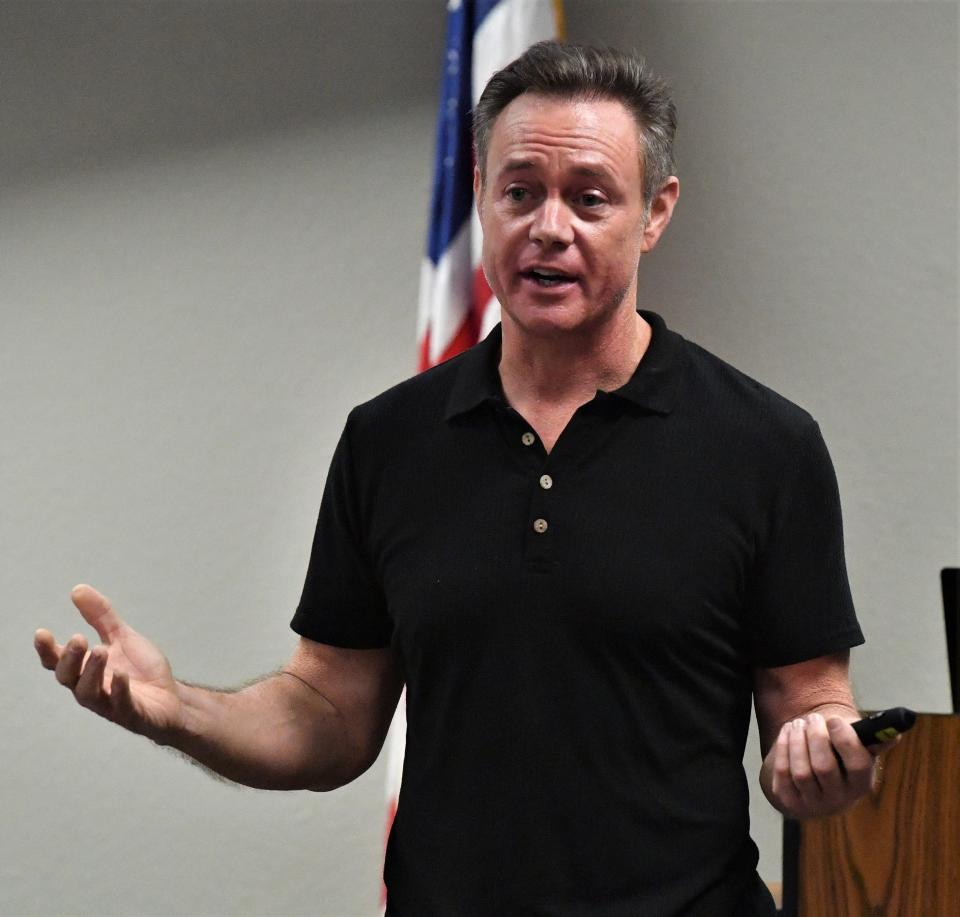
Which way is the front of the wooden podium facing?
toward the camera

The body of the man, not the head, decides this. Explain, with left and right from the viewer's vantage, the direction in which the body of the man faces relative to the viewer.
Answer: facing the viewer

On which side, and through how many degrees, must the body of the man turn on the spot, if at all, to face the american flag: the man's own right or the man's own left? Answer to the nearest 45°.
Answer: approximately 180°

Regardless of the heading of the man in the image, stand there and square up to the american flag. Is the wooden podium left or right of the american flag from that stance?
right

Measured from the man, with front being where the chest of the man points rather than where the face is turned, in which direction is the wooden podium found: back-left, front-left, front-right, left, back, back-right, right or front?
back-left

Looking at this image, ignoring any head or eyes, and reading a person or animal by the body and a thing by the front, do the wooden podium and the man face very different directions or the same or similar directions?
same or similar directions
